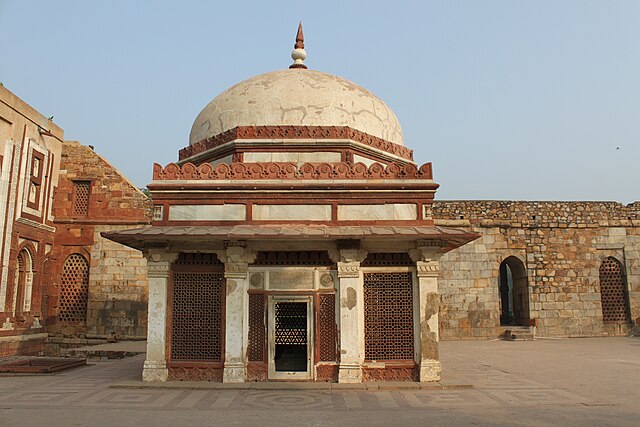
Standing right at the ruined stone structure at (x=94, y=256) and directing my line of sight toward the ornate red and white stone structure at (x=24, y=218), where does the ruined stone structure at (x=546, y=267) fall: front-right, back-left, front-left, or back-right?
back-left

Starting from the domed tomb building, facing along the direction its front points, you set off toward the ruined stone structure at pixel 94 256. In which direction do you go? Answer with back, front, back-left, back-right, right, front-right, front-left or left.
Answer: back-right

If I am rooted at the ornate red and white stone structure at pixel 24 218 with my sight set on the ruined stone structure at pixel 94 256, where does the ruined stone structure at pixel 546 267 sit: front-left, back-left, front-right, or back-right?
front-right

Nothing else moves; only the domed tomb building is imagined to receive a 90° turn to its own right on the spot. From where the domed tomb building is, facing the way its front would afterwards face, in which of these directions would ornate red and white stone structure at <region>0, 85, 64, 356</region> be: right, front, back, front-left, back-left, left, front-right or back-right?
front-right

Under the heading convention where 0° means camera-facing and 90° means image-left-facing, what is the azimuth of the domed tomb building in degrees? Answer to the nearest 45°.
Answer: approximately 0°

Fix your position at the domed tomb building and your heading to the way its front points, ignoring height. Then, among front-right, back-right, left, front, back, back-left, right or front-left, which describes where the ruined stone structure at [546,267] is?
back-left

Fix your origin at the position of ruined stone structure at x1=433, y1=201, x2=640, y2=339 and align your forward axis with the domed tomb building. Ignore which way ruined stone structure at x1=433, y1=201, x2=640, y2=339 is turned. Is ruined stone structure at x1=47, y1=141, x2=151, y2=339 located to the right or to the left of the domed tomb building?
right
